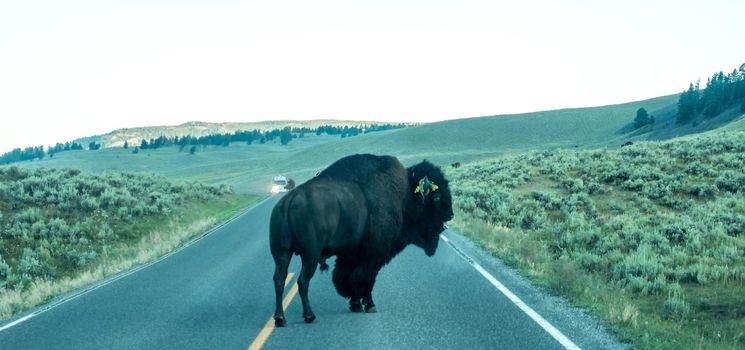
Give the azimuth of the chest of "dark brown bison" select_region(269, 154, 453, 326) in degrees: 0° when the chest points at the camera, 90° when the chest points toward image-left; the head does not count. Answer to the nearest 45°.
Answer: approximately 225°
